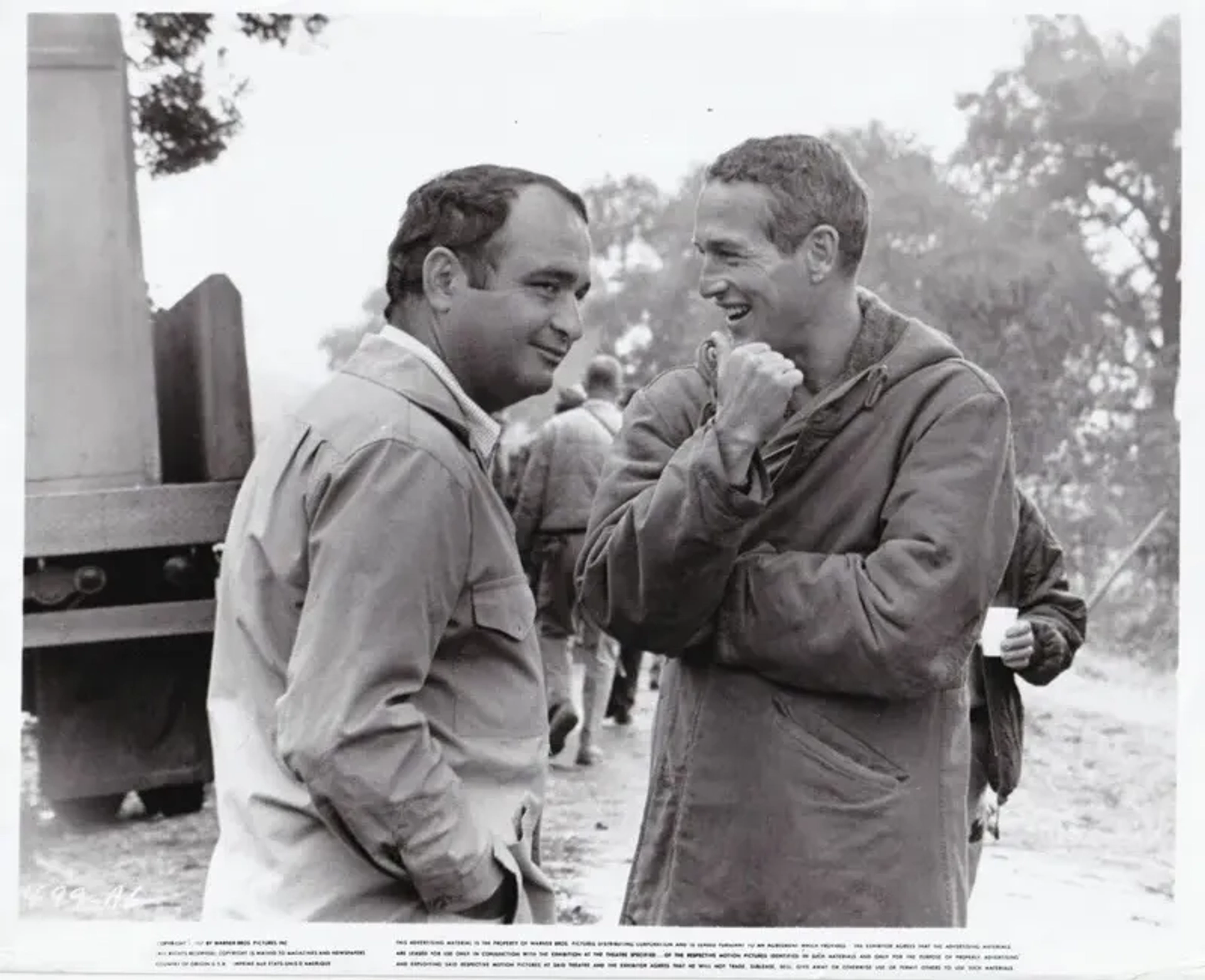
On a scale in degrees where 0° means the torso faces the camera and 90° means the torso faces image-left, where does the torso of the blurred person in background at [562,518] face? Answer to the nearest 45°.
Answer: approximately 180°

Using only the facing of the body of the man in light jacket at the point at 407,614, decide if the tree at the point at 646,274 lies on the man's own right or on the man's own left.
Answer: on the man's own left

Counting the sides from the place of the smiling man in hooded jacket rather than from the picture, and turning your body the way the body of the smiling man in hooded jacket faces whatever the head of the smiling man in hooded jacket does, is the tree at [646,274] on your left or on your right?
on your right

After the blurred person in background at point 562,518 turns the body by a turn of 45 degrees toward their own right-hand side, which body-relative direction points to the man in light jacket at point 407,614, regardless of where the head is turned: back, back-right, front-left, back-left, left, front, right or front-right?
back-right

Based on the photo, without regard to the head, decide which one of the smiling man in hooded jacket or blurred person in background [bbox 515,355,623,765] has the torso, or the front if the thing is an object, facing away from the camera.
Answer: the blurred person in background

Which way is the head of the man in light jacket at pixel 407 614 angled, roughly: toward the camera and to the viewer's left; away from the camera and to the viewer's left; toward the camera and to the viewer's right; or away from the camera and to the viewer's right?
toward the camera and to the viewer's right

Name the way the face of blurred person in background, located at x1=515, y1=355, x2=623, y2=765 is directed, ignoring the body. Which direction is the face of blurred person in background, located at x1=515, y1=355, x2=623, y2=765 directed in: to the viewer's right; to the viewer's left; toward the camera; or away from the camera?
away from the camera

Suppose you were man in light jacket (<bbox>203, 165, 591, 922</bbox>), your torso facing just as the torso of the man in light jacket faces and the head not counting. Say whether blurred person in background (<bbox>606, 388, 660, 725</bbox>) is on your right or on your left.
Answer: on your left

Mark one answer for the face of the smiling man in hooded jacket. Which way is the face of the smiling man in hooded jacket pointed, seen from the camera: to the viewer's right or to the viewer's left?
to the viewer's left

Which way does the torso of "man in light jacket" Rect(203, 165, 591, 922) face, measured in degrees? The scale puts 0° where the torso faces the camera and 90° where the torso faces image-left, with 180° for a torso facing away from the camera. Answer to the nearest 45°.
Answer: approximately 270°
